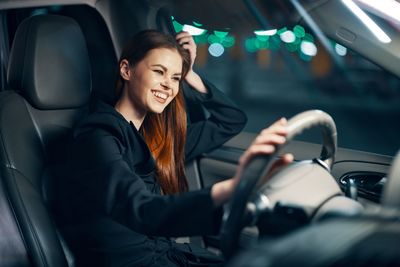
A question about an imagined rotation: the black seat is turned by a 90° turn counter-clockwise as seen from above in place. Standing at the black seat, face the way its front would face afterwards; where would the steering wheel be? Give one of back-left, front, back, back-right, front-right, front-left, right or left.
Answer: right

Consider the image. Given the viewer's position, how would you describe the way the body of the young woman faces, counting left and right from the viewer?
facing the viewer and to the right of the viewer
